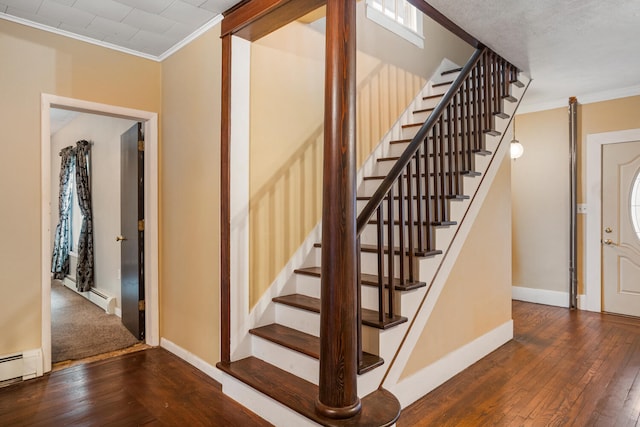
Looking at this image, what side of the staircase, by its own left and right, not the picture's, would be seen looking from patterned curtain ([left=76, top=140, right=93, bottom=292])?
right

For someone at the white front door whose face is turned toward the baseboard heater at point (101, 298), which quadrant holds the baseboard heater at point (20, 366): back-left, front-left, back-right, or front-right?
front-left

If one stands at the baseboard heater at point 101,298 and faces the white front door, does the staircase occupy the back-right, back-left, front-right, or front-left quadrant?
front-right

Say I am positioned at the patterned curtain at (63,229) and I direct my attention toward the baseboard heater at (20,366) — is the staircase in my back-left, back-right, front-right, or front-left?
front-left

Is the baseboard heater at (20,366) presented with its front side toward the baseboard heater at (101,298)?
no

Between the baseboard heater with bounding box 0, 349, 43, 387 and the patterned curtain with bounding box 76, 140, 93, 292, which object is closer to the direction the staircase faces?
the baseboard heater

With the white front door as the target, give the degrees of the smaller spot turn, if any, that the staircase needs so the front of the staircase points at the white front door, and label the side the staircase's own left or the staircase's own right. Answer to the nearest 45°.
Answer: approximately 180°

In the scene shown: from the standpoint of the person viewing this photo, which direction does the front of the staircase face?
facing the viewer and to the left of the viewer

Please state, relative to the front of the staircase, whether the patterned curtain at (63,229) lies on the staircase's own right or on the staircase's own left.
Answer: on the staircase's own right

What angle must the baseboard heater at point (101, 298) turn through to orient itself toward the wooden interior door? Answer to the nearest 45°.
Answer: approximately 45° to its left

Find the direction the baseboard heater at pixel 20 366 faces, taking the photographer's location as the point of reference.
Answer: facing the viewer and to the right of the viewer

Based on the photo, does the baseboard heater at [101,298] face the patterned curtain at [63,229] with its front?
no

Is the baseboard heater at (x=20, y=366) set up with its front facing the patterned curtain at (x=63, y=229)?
no

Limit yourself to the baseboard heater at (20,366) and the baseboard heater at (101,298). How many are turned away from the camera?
0

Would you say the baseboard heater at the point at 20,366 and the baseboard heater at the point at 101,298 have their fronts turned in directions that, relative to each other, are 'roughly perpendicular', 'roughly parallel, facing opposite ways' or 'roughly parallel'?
roughly perpendicular

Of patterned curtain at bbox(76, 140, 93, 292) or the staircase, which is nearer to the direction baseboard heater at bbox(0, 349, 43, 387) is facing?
the staircase

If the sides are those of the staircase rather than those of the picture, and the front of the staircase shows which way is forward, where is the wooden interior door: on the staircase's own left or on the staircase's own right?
on the staircase's own right

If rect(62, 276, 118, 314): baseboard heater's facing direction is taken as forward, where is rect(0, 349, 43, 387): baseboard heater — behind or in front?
in front
